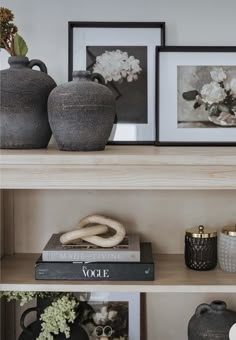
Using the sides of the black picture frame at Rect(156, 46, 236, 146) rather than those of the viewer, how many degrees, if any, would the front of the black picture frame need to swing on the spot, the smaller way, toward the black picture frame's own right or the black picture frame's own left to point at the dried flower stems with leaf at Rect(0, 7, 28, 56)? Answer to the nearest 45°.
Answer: approximately 90° to the black picture frame's own right

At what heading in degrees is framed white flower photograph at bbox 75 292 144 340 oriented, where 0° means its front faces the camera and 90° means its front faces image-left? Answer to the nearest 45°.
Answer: approximately 0°
